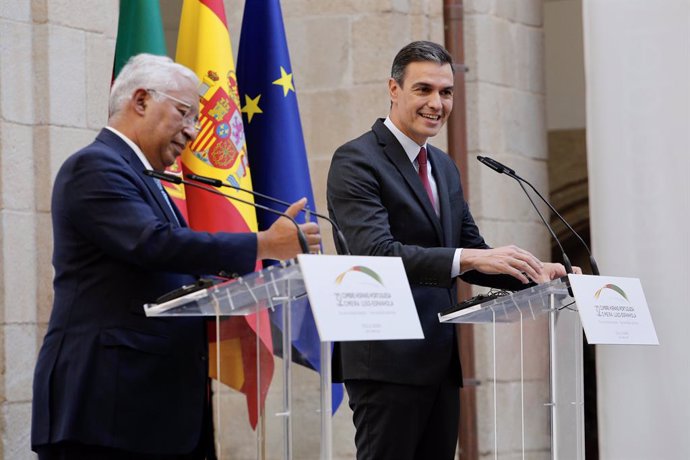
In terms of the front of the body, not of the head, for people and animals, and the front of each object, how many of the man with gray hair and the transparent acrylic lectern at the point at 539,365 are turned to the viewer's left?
0

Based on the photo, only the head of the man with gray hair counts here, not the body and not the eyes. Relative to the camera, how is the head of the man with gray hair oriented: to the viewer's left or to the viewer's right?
to the viewer's right

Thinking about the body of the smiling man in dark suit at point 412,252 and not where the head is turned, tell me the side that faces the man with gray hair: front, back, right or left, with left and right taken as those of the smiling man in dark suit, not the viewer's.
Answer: right

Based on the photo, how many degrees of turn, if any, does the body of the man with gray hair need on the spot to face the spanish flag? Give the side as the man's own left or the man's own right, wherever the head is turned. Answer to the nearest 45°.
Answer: approximately 90° to the man's own left

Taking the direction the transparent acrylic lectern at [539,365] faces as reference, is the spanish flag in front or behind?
behind

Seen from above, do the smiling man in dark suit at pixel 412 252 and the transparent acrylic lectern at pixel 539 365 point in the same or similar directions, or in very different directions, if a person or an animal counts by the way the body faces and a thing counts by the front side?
same or similar directions

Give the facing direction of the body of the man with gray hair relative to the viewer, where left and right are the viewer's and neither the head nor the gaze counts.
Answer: facing to the right of the viewer

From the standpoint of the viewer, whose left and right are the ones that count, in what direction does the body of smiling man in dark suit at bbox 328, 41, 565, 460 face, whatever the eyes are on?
facing the viewer and to the right of the viewer

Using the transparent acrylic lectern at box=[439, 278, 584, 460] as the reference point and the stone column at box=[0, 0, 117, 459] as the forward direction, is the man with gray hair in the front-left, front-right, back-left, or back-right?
front-left

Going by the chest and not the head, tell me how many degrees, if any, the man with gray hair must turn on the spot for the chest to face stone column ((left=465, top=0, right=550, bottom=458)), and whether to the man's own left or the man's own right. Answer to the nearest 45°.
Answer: approximately 45° to the man's own left

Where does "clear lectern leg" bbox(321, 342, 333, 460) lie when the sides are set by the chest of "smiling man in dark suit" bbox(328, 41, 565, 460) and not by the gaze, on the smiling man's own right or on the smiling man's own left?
on the smiling man's own right

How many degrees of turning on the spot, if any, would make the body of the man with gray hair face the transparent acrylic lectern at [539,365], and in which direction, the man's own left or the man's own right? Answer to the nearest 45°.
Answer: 0° — they already face it

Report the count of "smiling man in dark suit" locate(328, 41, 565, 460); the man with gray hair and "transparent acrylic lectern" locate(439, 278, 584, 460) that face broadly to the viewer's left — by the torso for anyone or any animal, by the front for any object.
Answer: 0
